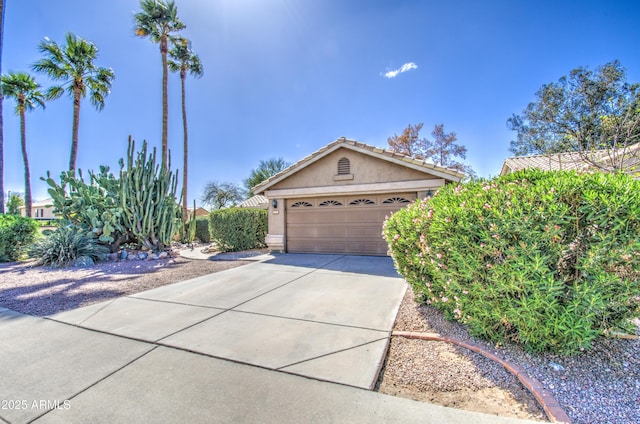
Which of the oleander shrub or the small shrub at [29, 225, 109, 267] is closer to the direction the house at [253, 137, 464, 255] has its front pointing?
the oleander shrub

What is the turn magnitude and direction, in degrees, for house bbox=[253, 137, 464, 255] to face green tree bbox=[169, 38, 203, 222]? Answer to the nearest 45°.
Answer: approximately 135° to its right

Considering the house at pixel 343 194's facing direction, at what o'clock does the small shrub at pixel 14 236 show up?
The small shrub is roughly at 3 o'clock from the house.

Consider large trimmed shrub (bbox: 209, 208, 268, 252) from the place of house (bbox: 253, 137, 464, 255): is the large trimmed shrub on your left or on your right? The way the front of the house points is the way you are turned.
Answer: on your right

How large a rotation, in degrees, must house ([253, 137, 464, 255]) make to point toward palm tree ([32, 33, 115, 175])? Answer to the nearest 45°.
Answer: approximately 90° to its right

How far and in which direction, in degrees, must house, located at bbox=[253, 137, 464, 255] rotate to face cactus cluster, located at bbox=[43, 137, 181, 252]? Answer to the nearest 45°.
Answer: approximately 90° to its right

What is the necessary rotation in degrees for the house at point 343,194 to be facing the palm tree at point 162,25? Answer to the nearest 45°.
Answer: approximately 135° to its right

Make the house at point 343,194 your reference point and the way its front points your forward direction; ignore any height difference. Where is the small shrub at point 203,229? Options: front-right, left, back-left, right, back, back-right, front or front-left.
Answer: back-right

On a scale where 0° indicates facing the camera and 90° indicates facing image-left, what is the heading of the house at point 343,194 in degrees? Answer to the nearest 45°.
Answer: approximately 0°

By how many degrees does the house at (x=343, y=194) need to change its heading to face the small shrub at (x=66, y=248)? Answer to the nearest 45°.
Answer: approximately 90° to its right

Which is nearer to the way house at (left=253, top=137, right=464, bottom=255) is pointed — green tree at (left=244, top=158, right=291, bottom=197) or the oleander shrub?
the oleander shrub

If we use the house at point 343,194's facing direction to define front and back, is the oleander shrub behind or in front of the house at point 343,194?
in front
